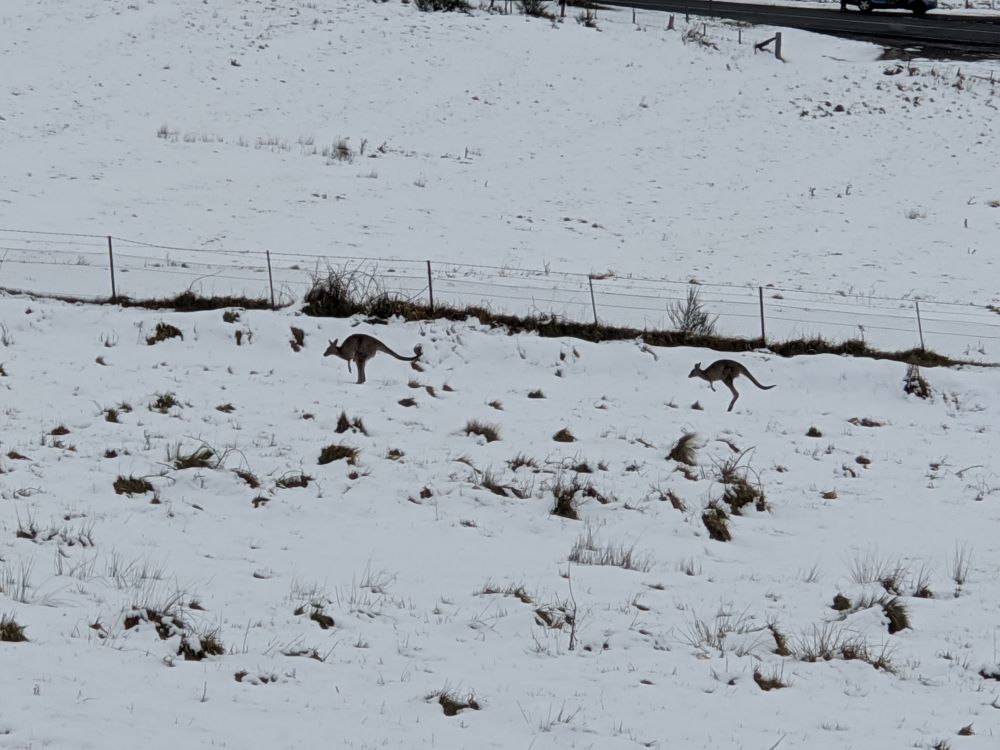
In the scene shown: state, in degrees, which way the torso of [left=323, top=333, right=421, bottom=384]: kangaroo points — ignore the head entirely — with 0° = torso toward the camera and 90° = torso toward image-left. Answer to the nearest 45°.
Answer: approximately 90°

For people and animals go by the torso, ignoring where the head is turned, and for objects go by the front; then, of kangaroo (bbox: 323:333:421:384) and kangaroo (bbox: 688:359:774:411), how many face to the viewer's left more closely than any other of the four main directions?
2

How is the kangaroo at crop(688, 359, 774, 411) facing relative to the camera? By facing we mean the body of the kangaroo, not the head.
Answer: to the viewer's left

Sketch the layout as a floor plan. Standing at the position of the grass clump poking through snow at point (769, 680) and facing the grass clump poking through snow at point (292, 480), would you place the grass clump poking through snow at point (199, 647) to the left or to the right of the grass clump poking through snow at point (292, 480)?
left

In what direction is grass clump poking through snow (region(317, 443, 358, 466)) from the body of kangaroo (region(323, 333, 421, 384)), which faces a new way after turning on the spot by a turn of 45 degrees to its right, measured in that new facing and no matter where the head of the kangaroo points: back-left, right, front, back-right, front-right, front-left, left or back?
back-left

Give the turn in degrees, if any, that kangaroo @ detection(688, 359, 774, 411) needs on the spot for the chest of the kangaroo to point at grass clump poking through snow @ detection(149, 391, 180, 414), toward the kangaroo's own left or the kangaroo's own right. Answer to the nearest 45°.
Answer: approximately 45° to the kangaroo's own left

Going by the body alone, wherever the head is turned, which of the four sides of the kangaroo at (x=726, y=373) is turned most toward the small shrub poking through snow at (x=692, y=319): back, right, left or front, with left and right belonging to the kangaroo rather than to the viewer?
right

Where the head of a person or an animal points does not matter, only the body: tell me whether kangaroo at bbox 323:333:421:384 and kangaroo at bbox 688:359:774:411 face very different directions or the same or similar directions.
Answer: same or similar directions

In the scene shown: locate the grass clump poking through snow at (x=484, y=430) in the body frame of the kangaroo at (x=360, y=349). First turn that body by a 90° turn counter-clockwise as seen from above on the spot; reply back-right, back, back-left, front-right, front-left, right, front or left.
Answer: front-left

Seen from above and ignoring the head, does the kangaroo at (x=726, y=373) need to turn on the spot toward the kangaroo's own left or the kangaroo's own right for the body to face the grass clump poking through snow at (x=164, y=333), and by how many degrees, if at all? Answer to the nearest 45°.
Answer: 0° — it already faces it
